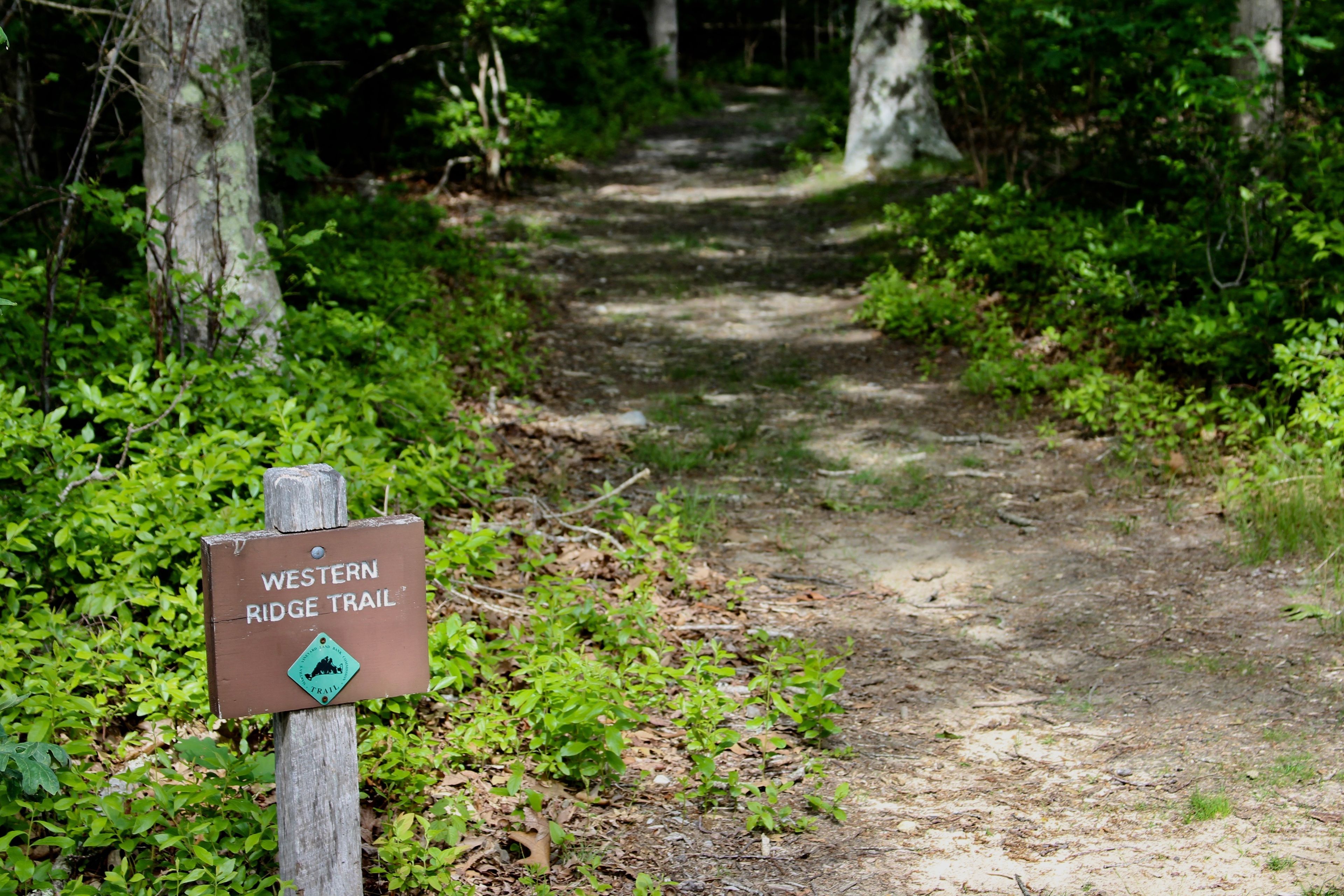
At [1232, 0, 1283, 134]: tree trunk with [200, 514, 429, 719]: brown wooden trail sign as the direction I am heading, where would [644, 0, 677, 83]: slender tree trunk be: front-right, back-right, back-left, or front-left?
back-right

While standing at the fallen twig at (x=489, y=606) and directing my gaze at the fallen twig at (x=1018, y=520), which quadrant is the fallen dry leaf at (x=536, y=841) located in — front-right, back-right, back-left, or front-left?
back-right

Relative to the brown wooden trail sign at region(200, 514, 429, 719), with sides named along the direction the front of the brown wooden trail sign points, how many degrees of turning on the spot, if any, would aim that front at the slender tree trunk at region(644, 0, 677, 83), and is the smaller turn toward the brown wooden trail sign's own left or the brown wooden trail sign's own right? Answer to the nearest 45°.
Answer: approximately 180°

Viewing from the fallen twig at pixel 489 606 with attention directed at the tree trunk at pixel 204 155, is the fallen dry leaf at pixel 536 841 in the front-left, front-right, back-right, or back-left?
back-left

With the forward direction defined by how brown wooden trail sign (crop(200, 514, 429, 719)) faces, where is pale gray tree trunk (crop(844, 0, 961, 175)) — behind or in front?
behind

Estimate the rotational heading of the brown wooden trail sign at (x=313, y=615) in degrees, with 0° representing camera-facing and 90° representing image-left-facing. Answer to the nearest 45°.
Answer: approximately 0°

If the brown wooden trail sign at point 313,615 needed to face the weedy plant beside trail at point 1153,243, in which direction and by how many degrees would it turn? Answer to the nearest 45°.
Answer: approximately 135° to its left

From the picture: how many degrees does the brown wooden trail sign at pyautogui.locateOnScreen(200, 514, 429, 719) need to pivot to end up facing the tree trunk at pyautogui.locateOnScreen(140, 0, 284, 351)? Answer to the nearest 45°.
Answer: approximately 180°

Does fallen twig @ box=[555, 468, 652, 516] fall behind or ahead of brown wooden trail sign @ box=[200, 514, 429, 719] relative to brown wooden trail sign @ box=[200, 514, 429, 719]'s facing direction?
behind
